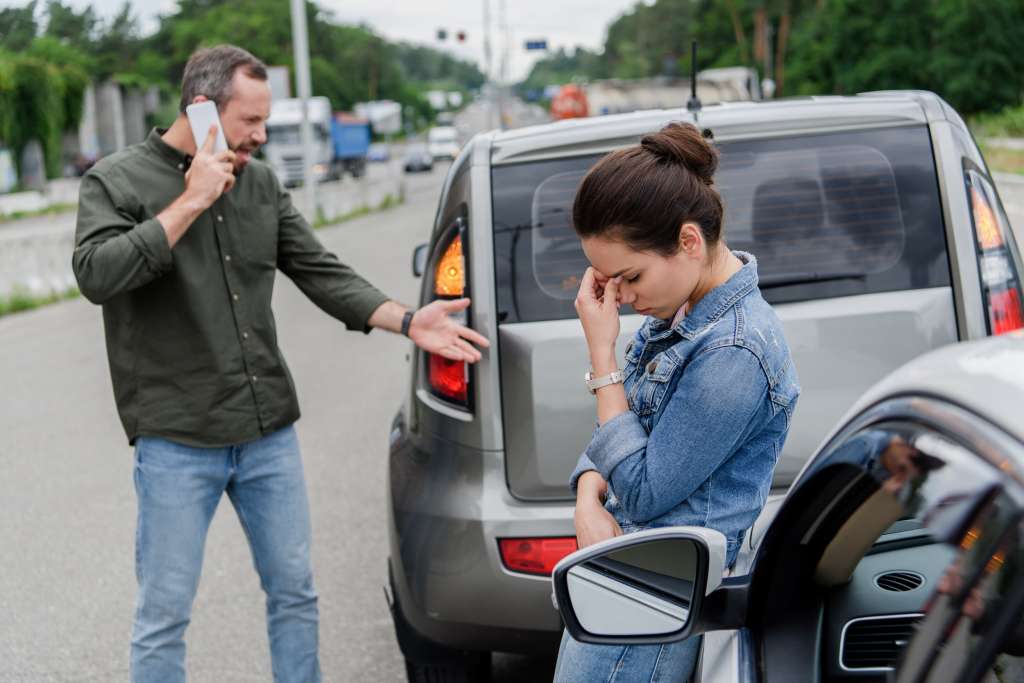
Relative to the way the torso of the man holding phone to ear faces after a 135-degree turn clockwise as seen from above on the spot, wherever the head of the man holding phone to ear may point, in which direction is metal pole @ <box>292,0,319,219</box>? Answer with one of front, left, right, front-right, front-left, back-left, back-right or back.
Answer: right

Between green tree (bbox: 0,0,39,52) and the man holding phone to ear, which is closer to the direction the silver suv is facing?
the green tree

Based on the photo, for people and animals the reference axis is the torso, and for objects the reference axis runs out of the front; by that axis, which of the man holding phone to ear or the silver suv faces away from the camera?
the silver suv

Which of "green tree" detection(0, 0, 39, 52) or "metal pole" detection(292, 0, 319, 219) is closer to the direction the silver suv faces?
the metal pole

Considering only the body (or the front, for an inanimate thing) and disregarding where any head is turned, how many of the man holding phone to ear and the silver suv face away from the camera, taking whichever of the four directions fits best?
1

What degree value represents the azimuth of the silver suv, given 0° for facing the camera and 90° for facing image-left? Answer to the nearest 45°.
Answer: approximately 180°

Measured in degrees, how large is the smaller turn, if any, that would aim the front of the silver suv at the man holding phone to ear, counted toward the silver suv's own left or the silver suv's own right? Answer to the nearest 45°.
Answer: approximately 90° to the silver suv's own left

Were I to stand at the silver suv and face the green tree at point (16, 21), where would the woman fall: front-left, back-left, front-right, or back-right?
back-left

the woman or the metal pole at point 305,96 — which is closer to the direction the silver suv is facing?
the metal pole
